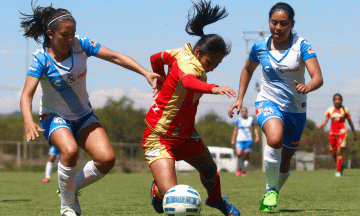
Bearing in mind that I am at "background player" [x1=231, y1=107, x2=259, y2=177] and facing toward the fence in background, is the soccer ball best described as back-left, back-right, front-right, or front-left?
back-left

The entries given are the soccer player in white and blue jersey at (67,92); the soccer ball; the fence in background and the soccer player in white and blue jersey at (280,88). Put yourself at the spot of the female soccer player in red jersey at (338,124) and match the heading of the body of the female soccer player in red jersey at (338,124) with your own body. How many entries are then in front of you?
3

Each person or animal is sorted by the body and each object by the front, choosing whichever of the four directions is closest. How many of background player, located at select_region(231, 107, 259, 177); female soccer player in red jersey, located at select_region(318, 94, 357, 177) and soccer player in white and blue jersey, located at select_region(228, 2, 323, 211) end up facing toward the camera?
3

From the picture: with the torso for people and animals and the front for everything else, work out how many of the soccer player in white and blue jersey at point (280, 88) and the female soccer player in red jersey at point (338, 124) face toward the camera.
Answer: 2

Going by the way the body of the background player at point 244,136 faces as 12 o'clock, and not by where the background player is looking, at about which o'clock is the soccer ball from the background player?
The soccer ball is roughly at 12 o'clock from the background player.

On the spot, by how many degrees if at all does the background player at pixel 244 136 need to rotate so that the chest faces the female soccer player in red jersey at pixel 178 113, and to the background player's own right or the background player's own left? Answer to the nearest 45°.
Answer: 0° — they already face them

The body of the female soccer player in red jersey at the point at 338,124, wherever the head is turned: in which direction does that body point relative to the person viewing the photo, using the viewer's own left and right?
facing the viewer

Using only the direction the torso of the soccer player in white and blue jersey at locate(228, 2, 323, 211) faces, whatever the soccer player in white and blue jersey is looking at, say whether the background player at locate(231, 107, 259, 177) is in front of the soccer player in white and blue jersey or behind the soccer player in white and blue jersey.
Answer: behind

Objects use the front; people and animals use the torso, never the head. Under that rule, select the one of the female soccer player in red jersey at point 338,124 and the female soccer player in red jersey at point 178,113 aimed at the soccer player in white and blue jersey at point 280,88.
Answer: the female soccer player in red jersey at point 338,124

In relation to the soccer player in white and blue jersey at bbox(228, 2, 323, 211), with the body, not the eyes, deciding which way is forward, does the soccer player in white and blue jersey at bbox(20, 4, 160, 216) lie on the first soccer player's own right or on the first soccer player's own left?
on the first soccer player's own right

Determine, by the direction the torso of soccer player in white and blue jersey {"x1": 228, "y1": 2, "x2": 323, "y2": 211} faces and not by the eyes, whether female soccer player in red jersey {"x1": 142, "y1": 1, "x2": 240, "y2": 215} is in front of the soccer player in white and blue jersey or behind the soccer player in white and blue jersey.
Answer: in front

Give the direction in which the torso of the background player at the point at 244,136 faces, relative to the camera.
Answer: toward the camera

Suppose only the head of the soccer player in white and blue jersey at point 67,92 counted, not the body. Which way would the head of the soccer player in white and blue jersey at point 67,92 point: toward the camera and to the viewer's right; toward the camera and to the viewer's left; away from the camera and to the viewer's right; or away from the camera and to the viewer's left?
toward the camera and to the viewer's right

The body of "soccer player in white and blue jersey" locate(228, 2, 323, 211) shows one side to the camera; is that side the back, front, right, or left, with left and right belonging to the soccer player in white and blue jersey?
front
